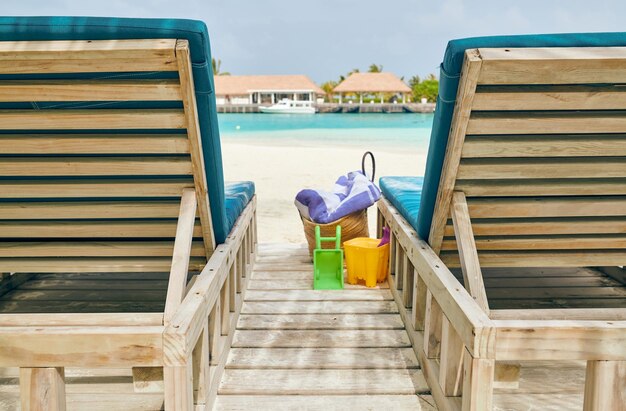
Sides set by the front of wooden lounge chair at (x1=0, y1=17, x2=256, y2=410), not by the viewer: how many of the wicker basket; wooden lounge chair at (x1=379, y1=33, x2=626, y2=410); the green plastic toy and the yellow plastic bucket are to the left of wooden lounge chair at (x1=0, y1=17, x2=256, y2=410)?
0

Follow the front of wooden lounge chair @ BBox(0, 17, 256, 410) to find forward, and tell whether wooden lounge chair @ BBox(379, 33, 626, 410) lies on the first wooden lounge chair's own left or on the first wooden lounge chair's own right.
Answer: on the first wooden lounge chair's own right

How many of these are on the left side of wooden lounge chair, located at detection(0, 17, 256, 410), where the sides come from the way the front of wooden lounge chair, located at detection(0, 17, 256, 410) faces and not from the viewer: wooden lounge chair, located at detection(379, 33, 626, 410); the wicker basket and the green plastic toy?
0

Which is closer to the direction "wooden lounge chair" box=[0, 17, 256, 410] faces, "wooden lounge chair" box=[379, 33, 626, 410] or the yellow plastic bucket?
the yellow plastic bucket

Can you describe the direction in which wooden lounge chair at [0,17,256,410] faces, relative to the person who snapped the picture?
facing away from the viewer

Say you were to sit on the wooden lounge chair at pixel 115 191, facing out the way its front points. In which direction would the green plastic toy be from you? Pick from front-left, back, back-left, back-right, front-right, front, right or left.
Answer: front-right

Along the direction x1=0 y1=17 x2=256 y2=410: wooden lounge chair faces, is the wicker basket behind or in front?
in front

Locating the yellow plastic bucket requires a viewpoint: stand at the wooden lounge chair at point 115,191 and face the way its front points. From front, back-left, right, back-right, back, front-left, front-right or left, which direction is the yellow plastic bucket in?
front-right

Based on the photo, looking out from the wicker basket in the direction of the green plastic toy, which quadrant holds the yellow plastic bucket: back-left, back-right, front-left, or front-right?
front-left
